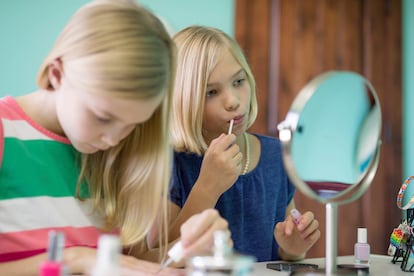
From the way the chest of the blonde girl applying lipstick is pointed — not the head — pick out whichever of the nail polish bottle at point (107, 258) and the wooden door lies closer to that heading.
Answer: the nail polish bottle

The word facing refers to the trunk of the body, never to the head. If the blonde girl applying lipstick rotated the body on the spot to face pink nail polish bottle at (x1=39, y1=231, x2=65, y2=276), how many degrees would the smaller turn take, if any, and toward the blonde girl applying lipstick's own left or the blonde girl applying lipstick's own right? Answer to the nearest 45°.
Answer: approximately 45° to the blonde girl applying lipstick's own right

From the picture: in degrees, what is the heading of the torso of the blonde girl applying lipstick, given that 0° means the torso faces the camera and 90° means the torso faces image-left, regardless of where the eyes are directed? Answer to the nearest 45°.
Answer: approximately 315°

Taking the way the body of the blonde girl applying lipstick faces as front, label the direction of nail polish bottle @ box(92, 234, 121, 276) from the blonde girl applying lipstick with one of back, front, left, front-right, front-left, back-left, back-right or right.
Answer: front-right

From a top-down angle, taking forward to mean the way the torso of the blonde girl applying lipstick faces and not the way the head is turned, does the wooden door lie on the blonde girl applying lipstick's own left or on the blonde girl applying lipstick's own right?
on the blonde girl applying lipstick's own left

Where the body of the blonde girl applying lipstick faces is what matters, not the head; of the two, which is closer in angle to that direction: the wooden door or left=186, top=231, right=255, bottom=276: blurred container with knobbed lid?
the blurred container with knobbed lid

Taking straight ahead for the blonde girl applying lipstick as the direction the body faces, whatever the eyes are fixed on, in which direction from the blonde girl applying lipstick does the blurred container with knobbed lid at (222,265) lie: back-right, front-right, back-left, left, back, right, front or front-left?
front-right
